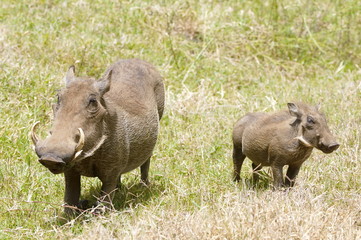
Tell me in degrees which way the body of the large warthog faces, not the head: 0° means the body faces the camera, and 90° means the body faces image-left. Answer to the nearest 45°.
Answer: approximately 45°

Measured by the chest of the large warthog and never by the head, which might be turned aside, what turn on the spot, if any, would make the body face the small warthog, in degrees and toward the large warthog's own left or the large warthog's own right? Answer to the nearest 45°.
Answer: approximately 135° to the large warthog's own left
